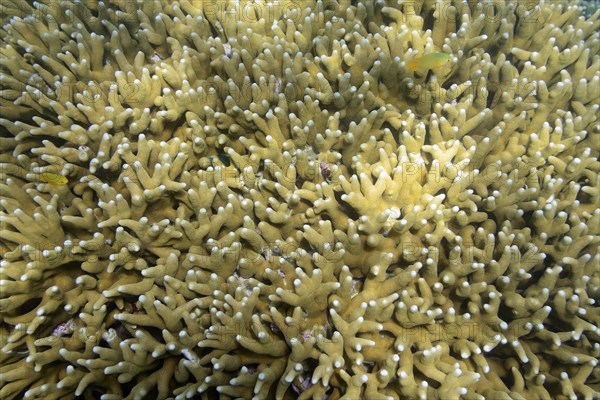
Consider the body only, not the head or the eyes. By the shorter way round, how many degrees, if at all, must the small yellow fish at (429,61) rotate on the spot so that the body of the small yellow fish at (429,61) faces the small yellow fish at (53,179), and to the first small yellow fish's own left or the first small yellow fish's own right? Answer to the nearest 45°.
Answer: approximately 135° to the first small yellow fish's own right

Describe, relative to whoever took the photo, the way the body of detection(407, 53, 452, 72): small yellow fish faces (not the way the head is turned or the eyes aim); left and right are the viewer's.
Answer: facing to the right of the viewer
